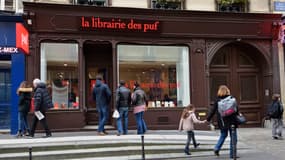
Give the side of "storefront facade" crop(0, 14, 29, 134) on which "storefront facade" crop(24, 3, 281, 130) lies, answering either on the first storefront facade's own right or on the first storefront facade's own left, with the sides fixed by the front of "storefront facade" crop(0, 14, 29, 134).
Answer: on the first storefront facade's own left

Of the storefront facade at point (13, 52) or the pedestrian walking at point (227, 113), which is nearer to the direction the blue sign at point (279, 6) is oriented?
the pedestrian walking

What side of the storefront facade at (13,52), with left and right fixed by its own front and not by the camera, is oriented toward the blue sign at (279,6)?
left

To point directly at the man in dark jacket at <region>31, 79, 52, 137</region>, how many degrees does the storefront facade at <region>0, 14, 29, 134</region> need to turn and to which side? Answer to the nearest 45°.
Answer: approximately 45° to its left

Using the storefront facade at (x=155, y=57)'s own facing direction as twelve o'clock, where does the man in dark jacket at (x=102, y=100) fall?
The man in dark jacket is roughly at 1 o'clock from the storefront facade.

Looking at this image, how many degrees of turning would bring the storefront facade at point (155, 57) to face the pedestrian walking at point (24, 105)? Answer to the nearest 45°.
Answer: approximately 45° to its right
